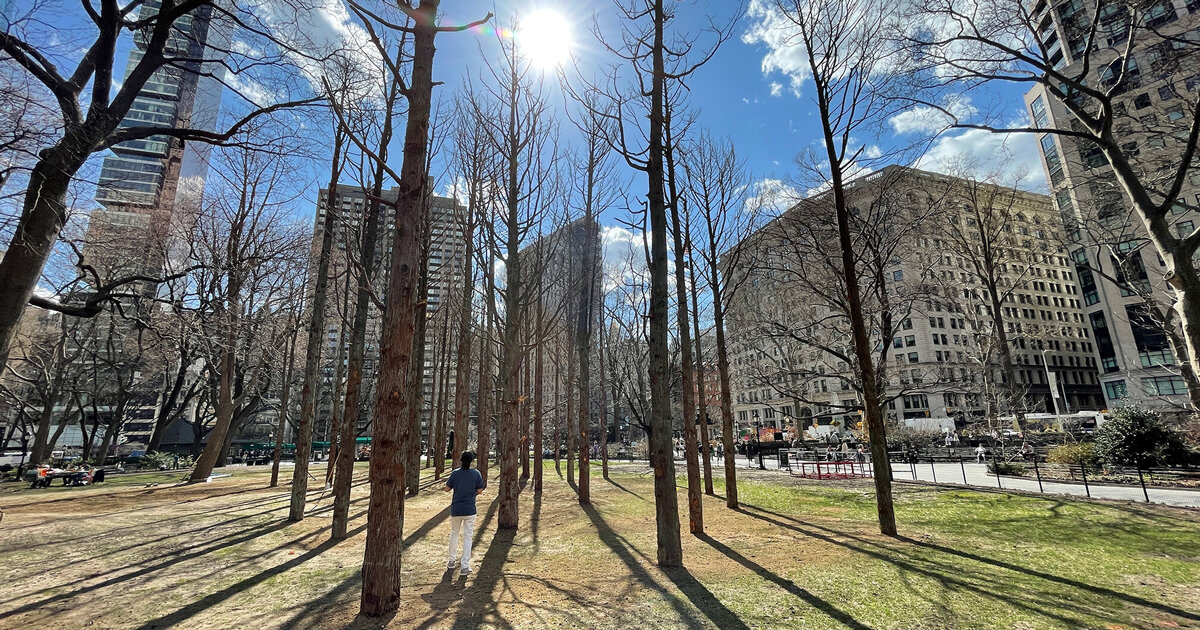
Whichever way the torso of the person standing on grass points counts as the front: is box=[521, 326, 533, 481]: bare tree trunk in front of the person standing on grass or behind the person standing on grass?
in front

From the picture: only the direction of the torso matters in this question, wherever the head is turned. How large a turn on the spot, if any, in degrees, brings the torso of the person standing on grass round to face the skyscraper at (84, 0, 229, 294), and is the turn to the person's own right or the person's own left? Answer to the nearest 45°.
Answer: approximately 45° to the person's own left

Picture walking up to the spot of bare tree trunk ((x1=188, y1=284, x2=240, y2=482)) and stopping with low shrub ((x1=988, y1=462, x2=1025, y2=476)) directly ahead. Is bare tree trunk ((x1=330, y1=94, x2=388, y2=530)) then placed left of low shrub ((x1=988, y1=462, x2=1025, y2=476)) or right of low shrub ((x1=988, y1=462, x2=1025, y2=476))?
right

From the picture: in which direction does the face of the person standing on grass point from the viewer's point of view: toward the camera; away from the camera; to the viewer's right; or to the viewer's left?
away from the camera

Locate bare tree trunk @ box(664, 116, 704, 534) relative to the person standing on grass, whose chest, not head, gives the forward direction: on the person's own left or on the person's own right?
on the person's own right

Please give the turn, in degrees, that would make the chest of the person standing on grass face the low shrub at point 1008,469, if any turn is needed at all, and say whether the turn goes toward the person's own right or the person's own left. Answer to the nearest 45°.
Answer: approximately 90° to the person's own right

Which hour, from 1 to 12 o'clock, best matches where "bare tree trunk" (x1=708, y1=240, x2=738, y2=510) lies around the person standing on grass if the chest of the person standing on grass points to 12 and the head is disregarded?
The bare tree trunk is roughly at 2 o'clock from the person standing on grass.

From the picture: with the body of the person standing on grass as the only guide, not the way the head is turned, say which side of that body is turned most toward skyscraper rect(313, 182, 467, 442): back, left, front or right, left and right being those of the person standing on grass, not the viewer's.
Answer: front

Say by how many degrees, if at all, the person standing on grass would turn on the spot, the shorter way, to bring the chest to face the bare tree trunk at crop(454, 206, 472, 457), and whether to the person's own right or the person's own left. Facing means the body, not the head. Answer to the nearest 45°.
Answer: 0° — they already face it

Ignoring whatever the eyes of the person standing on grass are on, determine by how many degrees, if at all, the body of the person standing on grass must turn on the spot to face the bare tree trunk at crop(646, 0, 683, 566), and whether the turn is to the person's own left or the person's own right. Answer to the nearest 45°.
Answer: approximately 90° to the person's own right

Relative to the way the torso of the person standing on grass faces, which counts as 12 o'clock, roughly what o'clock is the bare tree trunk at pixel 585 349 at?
The bare tree trunk is roughly at 1 o'clock from the person standing on grass.

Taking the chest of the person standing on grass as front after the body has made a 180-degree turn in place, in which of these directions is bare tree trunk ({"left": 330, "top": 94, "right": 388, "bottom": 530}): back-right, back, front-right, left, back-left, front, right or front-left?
back-right

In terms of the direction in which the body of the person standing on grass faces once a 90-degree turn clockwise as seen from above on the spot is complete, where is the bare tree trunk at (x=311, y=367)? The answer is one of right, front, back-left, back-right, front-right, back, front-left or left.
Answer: back-left

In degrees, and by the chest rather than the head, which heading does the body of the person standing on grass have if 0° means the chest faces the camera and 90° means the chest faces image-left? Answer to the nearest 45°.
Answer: approximately 180°

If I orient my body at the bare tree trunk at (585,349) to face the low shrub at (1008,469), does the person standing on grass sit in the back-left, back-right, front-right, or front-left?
back-right

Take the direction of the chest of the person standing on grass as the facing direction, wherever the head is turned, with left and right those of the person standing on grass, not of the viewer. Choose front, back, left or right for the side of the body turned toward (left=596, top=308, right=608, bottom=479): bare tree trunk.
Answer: front
